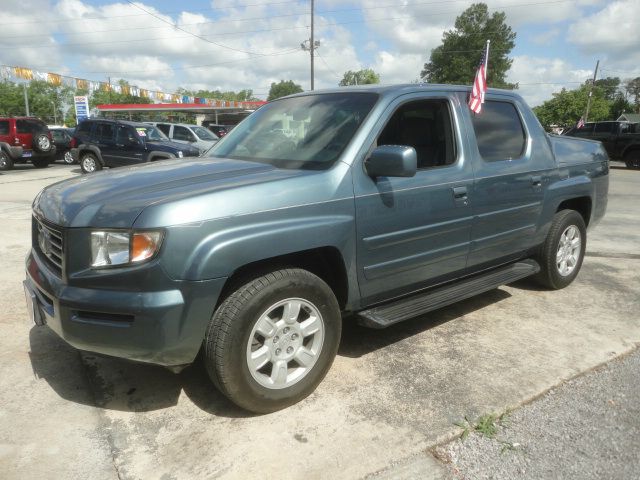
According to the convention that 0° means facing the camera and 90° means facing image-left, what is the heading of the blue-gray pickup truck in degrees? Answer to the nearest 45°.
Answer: approximately 45°

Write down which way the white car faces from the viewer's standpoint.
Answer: facing the viewer and to the right of the viewer

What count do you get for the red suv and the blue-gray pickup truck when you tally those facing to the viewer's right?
0

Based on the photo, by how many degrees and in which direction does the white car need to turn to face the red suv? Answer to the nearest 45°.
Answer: approximately 180°

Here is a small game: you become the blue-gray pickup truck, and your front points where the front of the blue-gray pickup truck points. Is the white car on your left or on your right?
on your right

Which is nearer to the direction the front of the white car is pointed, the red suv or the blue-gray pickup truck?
the blue-gray pickup truck

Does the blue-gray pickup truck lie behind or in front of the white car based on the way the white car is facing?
in front

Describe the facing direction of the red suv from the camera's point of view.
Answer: facing away from the viewer and to the left of the viewer

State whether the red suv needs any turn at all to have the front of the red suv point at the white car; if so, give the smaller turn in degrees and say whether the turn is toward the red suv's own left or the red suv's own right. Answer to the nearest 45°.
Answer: approximately 180°

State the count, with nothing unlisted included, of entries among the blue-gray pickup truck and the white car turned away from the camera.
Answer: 0

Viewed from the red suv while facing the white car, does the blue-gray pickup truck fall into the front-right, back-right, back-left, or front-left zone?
front-right
